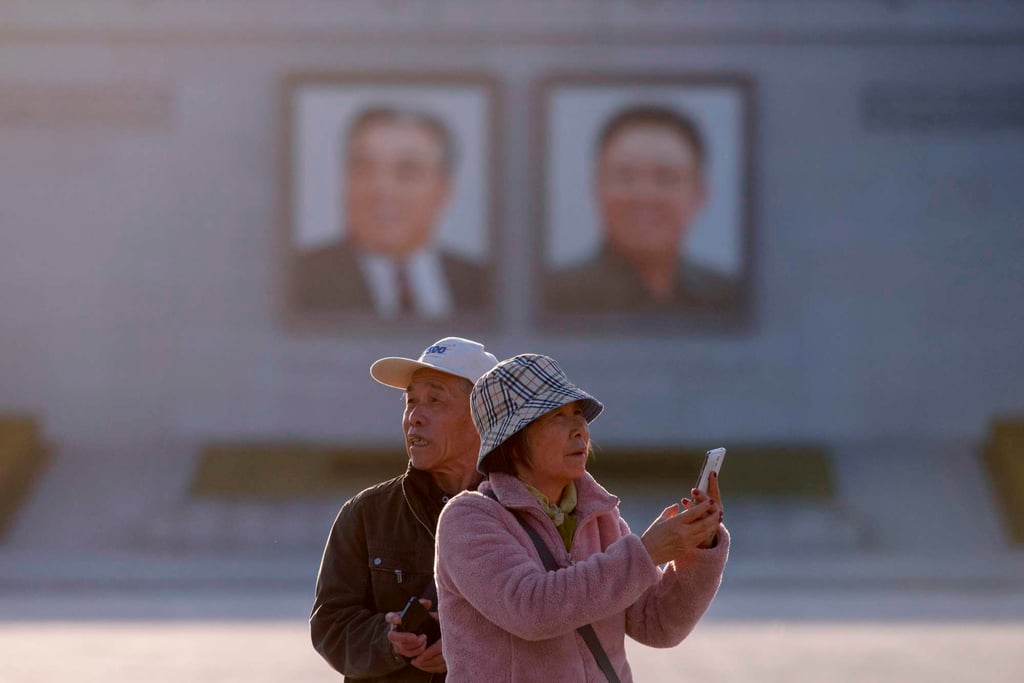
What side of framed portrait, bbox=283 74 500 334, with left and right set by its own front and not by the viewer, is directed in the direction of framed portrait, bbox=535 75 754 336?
left

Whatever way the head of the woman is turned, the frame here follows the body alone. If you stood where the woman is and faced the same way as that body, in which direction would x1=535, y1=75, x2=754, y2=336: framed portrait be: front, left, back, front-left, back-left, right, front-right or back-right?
back-left

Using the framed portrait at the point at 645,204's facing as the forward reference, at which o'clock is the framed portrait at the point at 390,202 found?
the framed portrait at the point at 390,202 is roughly at 3 o'clock from the framed portrait at the point at 645,204.

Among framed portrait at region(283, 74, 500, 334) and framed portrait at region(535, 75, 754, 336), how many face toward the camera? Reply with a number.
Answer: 2

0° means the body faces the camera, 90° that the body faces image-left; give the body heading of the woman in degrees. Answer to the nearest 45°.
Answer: approximately 315°

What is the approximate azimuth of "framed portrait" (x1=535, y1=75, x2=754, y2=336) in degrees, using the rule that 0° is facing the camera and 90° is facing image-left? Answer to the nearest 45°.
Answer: approximately 0°

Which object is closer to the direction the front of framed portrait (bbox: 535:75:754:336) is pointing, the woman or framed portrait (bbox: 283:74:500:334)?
the woman

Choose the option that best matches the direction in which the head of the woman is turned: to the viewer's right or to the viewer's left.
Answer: to the viewer's right

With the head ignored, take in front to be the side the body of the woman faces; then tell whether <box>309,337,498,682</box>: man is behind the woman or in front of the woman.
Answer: behind

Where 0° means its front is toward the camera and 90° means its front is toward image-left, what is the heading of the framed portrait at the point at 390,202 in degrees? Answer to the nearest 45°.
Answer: approximately 0°

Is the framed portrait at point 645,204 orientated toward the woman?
yes
